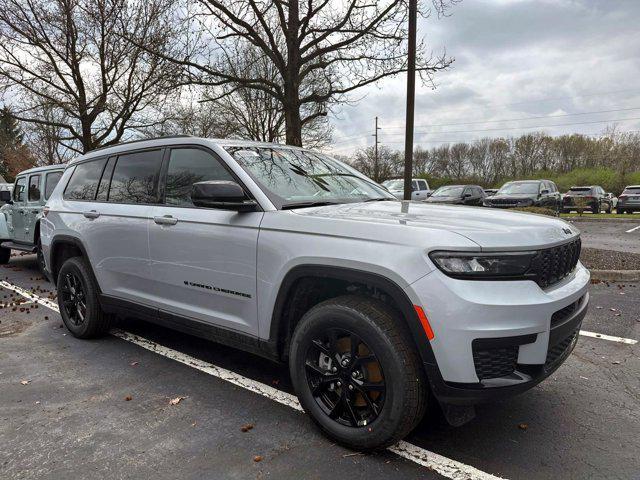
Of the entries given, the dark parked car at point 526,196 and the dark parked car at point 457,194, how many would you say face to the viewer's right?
0

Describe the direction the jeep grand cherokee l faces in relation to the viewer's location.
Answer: facing the viewer and to the right of the viewer

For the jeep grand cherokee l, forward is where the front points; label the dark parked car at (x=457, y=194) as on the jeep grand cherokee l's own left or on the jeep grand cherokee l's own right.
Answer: on the jeep grand cherokee l's own left

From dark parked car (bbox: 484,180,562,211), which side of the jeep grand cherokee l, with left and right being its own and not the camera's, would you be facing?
left

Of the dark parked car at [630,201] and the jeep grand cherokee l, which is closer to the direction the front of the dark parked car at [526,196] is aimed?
the jeep grand cherokee l

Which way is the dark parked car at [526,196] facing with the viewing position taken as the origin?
facing the viewer and to the left of the viewer

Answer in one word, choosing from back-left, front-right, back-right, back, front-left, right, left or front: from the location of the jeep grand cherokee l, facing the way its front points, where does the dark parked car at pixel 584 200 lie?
left

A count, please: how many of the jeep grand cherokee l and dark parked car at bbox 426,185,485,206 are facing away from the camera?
0

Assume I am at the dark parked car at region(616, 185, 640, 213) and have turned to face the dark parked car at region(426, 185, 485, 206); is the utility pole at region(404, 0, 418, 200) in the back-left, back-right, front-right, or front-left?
front-left

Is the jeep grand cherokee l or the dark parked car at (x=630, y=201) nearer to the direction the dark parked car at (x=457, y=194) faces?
the jeep grand cherokee l

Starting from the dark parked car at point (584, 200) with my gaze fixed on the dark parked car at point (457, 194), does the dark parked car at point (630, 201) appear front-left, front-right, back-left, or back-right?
back-left

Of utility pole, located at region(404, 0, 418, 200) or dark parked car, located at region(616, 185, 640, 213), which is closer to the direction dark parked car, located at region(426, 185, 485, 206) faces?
the utility pole
